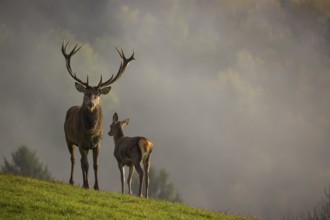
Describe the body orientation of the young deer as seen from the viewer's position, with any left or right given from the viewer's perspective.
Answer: facing away from the viewer and to the left of the viewer
